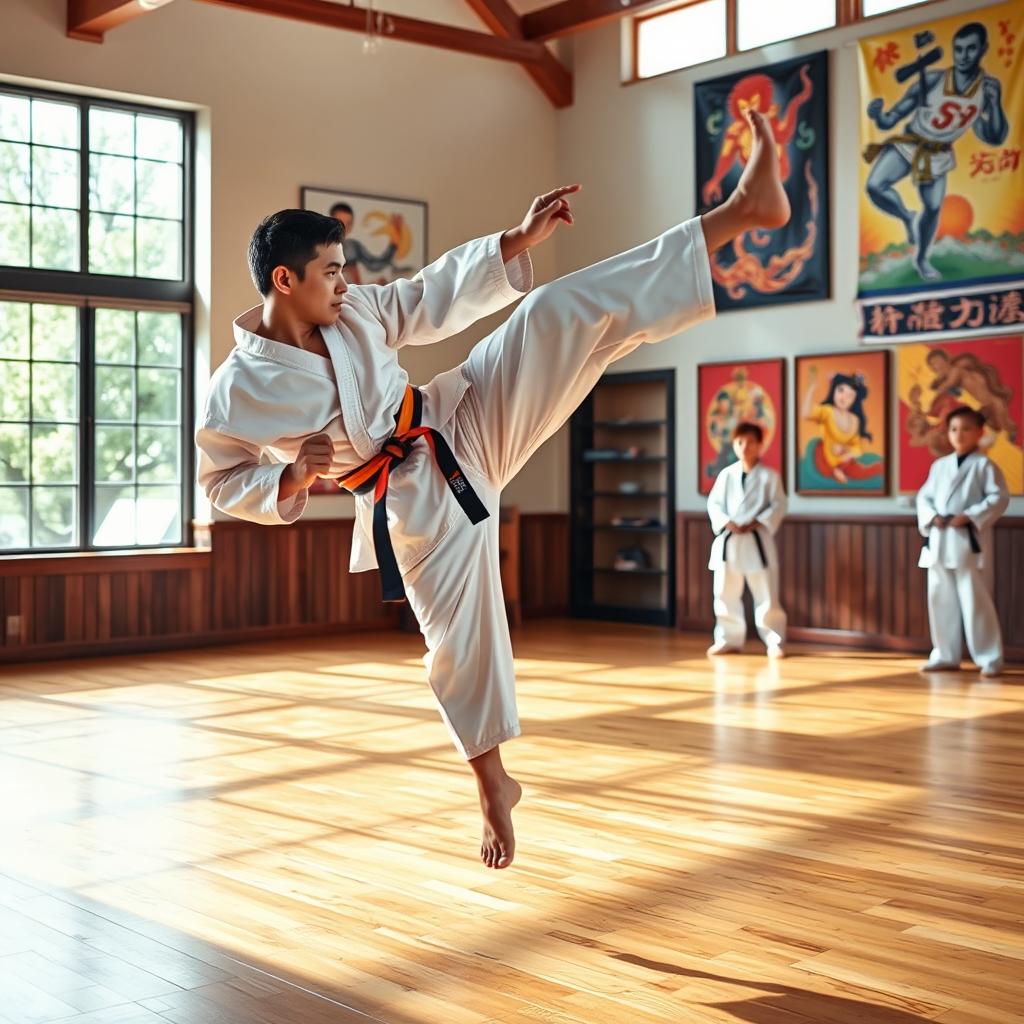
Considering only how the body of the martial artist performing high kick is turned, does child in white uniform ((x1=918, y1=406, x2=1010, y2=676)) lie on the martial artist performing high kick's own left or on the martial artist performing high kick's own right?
on the martial artist performing high kick's own left

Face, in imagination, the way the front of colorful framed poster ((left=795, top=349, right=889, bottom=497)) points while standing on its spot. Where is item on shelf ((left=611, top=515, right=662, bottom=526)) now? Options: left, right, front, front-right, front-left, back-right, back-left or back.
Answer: right

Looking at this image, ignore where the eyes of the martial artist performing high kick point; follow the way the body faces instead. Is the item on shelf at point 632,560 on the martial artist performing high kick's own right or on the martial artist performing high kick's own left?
on the martial artist performing high kick's own left

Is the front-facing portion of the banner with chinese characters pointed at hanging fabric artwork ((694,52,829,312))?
no

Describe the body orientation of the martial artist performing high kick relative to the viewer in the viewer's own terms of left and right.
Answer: facing the viewer and to the right of the viewer

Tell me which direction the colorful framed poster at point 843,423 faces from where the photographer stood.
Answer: facing the viewer and to the left of the viewer

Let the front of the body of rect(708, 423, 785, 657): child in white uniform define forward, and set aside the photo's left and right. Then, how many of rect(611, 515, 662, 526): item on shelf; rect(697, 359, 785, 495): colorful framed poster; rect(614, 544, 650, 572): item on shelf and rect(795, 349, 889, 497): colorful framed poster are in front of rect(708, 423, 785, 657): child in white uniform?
0

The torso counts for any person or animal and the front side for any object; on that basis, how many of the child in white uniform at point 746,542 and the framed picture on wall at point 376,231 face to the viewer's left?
0

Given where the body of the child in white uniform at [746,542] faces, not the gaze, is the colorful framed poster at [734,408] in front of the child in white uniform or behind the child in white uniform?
behind

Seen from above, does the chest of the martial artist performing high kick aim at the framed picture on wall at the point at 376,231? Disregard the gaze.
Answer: no

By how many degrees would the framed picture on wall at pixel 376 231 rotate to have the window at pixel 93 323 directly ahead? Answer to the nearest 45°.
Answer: approximately 90° to its right

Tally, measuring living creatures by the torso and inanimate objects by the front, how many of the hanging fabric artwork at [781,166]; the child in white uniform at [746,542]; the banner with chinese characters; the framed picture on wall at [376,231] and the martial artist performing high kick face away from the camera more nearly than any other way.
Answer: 0

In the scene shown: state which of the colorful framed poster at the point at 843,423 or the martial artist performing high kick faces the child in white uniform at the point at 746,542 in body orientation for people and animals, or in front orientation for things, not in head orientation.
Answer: the colorful framed poster

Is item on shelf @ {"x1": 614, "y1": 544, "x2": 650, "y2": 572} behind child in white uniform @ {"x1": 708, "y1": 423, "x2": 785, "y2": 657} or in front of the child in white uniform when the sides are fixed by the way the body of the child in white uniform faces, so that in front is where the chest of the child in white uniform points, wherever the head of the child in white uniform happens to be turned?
behind

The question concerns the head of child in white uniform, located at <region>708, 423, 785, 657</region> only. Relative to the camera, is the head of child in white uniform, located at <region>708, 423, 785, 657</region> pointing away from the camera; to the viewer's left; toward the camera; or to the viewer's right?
toward the camera

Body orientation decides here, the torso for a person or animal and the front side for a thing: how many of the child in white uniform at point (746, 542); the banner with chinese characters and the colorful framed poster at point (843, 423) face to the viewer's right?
0
